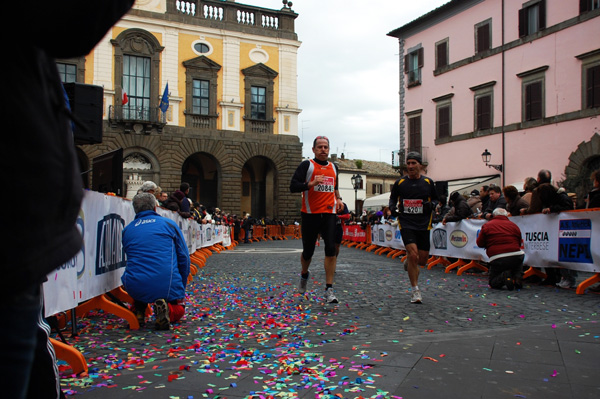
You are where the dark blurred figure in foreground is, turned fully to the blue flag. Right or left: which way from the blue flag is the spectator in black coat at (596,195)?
right

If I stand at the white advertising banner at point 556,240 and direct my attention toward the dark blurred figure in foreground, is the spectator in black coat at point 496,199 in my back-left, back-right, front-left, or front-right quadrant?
back-right

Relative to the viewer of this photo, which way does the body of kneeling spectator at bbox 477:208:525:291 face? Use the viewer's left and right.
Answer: facing away from the viewer

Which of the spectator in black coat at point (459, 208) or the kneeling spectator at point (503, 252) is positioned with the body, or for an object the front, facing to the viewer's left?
the spectator in black coat

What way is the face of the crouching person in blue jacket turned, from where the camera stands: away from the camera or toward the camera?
away from the camera

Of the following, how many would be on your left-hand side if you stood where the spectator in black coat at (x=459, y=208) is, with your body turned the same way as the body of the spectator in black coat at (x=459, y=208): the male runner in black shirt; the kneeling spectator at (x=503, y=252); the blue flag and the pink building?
2

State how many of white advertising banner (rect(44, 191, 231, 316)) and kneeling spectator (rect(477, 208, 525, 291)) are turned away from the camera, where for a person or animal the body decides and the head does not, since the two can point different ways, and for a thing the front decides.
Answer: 1

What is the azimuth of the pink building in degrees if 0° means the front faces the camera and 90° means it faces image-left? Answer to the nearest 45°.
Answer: approximately 45°

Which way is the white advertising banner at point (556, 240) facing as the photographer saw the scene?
facing the viewer and to the left of the viewer

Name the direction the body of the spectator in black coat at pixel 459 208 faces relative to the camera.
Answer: to the viewer's left

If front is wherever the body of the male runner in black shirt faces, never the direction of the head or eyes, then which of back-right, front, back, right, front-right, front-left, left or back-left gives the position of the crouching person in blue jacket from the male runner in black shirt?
front-right

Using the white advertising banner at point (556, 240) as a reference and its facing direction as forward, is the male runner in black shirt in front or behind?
in front

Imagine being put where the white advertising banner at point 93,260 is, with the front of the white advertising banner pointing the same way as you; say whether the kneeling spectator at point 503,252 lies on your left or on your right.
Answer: on your left
